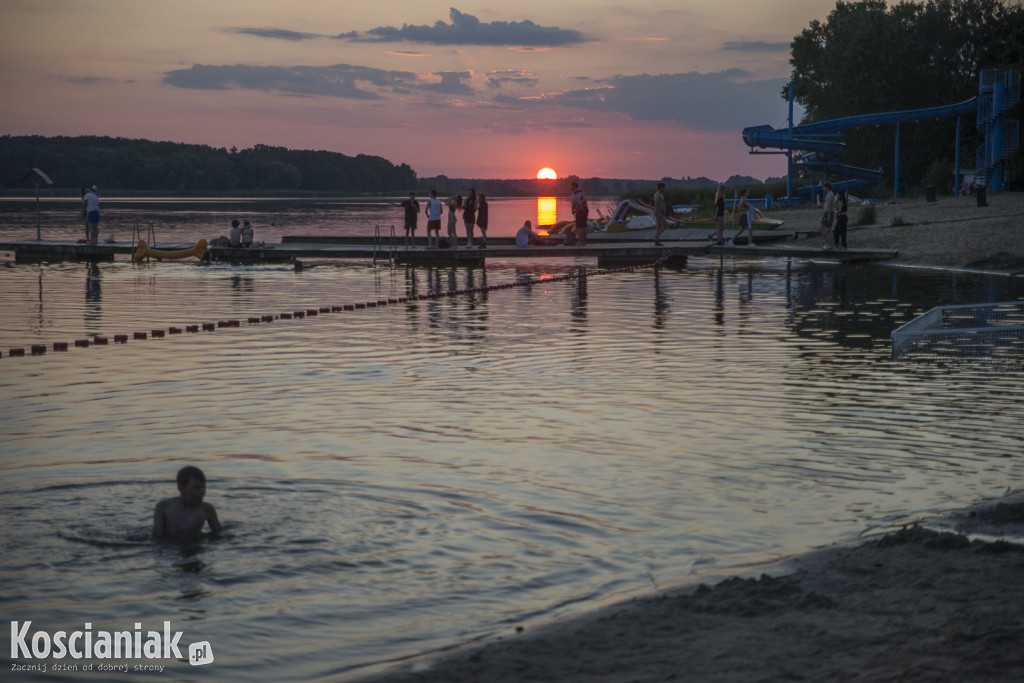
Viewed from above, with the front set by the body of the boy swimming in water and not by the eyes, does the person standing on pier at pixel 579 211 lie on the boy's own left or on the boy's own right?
on the boy's own left

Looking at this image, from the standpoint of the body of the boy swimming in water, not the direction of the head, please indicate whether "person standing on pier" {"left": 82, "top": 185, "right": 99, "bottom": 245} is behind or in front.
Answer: behind

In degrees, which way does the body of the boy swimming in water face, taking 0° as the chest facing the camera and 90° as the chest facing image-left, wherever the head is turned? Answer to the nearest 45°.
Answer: approximately 315°

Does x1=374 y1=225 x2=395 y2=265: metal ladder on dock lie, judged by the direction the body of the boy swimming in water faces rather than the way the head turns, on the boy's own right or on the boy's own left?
on the boy's own left

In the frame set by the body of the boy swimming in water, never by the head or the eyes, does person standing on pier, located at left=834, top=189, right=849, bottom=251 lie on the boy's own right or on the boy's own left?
on the boy's own left

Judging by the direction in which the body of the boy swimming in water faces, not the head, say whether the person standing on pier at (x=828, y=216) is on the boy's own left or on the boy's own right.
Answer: on the boy's own left

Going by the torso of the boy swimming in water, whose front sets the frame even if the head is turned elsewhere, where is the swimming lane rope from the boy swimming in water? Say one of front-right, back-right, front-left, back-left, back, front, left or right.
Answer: back-left
